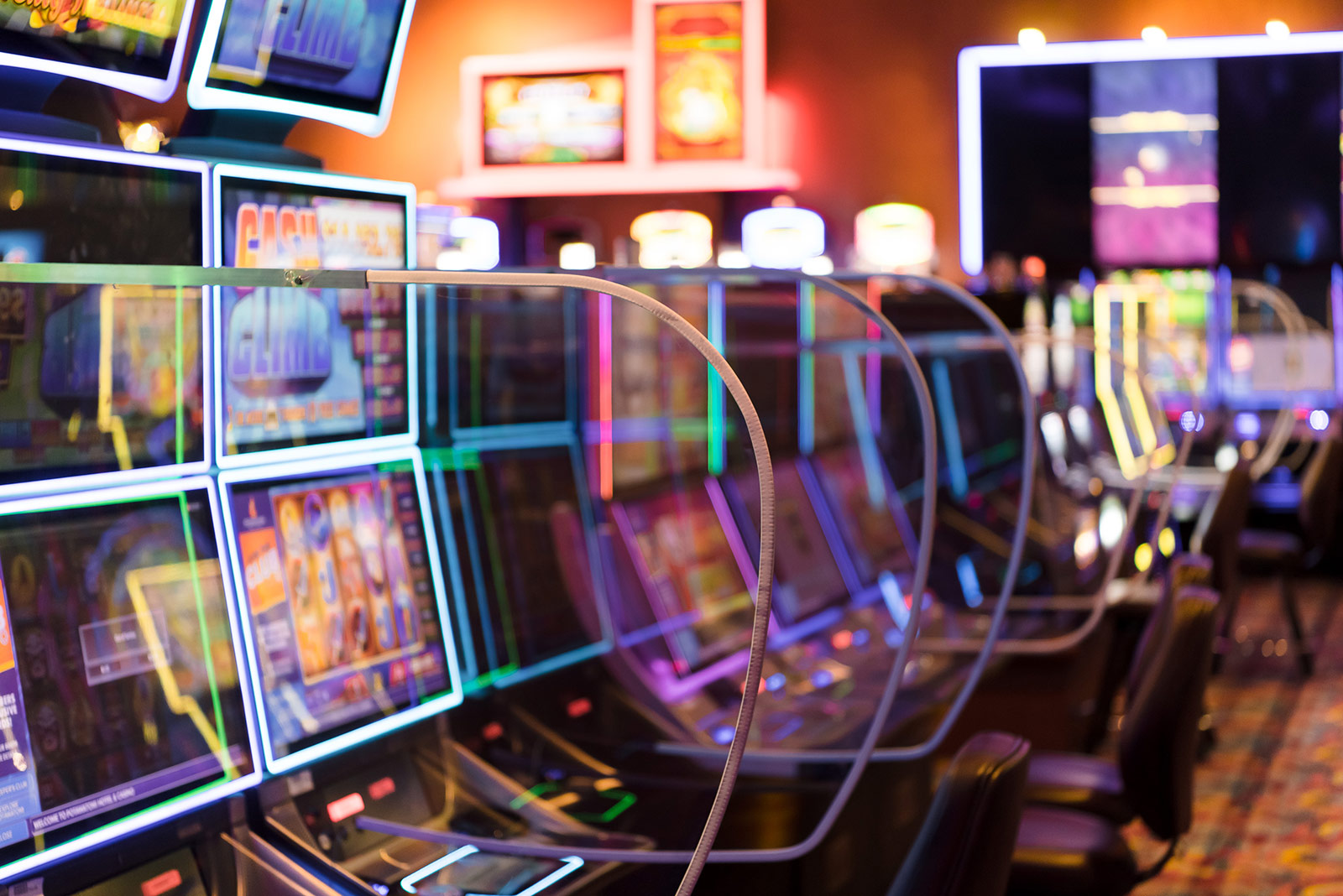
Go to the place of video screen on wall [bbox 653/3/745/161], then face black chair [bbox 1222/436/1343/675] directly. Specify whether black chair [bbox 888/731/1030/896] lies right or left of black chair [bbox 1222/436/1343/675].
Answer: right

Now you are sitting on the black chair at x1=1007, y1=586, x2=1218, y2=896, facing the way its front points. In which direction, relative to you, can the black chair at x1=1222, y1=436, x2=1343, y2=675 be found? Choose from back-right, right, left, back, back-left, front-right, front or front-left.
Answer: right

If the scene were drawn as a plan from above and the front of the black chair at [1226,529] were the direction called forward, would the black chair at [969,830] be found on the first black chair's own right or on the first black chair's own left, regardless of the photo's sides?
on the first black chair's own left

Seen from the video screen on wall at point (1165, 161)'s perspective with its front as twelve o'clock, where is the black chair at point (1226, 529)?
The black chair is roughly at 12 o'clock from the video screen on wall.

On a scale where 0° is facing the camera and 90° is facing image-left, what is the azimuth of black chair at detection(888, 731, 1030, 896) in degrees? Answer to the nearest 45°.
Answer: approximately 90°

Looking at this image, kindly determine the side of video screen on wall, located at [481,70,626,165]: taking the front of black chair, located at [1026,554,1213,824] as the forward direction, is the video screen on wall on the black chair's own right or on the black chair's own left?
on the black chair's own right

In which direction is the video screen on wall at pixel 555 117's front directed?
toward the camera

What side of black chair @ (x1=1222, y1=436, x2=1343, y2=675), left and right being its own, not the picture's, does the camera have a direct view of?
left

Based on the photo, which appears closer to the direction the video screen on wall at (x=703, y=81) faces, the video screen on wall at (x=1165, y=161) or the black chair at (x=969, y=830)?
the black chair

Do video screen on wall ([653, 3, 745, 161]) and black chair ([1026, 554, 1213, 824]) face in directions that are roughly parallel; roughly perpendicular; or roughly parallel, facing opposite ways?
roughly perpendicular

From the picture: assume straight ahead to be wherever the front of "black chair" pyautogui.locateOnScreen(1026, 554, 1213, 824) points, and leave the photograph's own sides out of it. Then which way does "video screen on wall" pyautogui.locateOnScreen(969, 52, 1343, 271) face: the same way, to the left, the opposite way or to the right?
to the left

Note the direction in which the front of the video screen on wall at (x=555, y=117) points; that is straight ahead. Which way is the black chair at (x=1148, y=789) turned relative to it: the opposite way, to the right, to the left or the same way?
to the right

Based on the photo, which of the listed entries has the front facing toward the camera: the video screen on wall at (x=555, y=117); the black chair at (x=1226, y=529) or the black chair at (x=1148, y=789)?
the video screen on wall

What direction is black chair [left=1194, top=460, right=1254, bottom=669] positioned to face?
to the viewer's left

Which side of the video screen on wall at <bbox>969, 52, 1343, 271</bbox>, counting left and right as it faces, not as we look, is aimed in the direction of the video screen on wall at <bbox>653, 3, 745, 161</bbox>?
right
